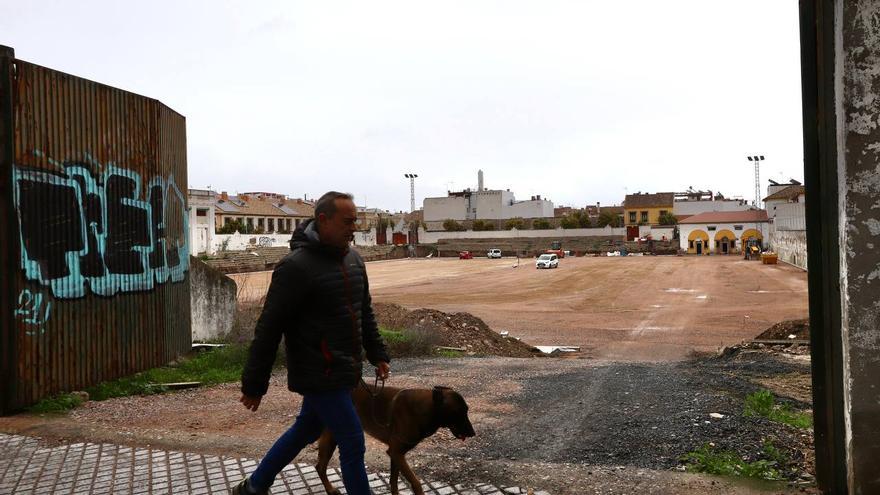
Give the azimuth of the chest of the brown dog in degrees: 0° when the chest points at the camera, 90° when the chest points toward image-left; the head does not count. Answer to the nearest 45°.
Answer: approximately 270°

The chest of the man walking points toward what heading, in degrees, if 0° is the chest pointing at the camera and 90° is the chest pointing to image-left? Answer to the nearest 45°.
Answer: approximately 315°

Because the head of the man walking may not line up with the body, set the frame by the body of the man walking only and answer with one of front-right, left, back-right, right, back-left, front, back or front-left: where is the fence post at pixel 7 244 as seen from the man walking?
back

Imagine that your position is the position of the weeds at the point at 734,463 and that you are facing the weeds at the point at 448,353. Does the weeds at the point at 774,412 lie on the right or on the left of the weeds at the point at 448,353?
right

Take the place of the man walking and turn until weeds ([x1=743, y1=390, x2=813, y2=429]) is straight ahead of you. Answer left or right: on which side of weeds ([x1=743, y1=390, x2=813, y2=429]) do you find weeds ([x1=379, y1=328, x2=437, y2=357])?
left

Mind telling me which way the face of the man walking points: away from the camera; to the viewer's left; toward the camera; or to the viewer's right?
to the viewer's right

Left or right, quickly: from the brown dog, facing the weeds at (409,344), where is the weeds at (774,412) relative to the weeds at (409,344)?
right

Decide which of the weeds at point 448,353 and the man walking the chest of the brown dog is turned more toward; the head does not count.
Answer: the weeds

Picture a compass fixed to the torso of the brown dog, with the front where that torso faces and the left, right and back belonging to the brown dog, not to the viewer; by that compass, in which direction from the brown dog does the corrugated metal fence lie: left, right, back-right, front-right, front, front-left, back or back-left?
back-left
